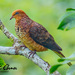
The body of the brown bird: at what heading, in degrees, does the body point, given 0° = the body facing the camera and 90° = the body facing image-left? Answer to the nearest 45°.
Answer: approximately 90°
